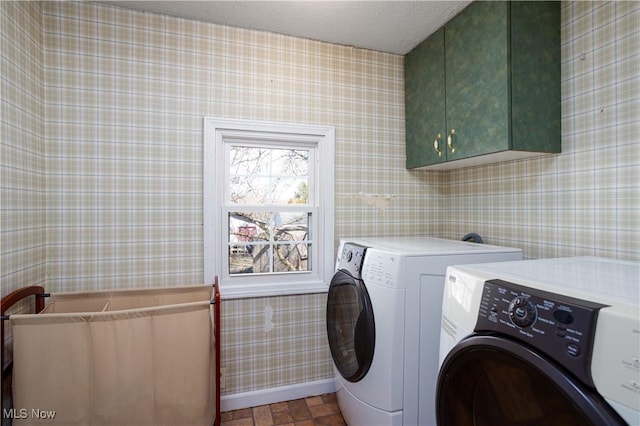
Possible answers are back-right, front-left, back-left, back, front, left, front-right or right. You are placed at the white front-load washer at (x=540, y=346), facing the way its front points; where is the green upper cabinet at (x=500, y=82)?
back-right

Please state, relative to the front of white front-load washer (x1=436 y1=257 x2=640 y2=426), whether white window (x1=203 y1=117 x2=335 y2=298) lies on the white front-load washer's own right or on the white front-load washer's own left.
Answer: on the white front-load washer's own right

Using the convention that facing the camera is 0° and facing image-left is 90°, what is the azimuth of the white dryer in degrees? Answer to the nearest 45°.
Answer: approximately 45°

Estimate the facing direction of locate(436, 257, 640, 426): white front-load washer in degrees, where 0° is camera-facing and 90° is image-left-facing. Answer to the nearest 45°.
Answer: approximately 45°

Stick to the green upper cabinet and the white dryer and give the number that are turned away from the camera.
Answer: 0

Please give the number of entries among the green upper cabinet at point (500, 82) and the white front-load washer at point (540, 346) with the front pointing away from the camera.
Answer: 0

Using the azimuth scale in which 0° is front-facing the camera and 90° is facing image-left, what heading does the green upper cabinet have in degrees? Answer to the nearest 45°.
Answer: approximately 45°

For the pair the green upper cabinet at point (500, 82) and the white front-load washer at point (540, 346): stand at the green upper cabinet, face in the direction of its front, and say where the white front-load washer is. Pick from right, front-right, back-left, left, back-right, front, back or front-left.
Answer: front-left

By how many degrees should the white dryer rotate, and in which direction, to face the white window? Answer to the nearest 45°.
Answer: approximately 90° to its right
